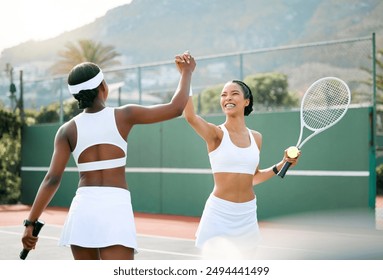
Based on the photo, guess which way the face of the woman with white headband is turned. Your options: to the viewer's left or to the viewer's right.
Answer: to the viewer's right

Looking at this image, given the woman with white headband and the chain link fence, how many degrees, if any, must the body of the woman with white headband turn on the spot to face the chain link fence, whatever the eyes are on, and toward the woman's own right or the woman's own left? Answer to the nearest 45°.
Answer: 0° — they already face it

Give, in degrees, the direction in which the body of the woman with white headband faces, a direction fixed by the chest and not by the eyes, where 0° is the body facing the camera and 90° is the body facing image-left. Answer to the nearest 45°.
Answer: approximately 180°

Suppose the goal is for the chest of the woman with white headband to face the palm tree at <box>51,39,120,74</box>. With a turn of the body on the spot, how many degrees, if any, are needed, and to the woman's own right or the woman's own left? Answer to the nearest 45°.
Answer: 0° — they already face it

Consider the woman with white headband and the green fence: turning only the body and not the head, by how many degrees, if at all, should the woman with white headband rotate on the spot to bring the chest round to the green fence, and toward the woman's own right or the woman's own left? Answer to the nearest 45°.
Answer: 0° — they already face it
